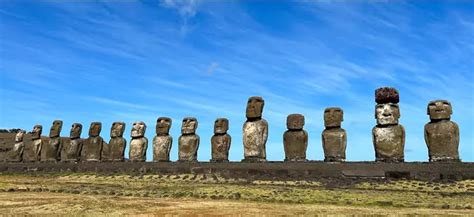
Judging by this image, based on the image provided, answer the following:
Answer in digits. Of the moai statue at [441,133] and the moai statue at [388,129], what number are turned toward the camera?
2

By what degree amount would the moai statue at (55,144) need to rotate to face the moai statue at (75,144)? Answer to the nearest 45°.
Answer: approximately 90° to its left

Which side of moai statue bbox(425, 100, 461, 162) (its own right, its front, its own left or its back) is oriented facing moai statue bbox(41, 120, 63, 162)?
right

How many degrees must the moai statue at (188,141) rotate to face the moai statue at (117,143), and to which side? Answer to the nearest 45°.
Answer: approximately 90° to its right

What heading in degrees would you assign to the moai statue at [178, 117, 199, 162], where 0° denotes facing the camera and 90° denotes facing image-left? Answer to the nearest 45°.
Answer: approximately 45°

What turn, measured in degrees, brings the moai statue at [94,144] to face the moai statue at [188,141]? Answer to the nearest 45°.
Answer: approximately 90° to its left

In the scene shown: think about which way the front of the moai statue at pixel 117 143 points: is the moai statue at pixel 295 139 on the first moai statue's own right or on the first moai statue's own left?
on the first moai statue's own left

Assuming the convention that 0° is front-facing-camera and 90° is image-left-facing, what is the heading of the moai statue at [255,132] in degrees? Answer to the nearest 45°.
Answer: approximately 45°

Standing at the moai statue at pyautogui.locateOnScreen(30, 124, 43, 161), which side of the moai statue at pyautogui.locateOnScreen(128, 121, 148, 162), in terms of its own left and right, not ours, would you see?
right

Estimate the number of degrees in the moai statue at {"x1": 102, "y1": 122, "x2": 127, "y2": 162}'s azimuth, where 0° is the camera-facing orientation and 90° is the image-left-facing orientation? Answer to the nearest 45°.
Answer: approximately 45°

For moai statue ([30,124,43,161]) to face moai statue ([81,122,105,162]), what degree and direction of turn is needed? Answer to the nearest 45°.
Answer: approximately 90° to its left

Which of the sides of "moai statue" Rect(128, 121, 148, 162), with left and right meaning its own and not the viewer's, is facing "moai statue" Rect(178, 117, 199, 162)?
left

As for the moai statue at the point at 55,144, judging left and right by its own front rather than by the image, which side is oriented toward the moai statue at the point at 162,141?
left
